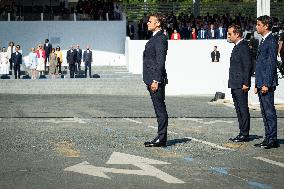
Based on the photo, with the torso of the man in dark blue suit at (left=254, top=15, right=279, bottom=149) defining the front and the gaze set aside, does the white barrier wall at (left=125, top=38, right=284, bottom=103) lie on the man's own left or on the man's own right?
on the man's own right

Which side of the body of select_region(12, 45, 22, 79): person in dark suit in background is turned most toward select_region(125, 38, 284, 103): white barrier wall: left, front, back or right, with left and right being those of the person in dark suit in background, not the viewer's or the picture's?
left

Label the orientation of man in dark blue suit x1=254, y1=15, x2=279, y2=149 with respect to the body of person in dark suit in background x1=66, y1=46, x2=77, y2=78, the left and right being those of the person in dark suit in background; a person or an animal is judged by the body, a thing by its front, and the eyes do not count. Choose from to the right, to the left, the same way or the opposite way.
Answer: to the right

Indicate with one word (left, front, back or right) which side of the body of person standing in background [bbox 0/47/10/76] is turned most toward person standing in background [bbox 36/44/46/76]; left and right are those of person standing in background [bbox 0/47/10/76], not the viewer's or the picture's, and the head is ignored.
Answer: left

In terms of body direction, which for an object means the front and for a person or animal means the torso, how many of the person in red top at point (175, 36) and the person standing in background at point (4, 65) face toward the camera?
2

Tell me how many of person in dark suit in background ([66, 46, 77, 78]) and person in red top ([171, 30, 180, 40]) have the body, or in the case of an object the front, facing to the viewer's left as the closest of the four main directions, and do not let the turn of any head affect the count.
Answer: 0

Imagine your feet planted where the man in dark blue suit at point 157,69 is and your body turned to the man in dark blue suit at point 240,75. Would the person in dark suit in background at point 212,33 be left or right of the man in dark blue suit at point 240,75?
left

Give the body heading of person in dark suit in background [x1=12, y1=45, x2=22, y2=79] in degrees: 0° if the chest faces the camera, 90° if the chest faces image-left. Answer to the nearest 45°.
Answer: approximately 0°

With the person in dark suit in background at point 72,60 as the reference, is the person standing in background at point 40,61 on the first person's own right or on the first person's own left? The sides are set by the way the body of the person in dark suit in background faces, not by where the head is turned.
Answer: on the first person's own right

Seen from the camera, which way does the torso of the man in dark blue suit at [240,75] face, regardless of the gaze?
to the viewer's left

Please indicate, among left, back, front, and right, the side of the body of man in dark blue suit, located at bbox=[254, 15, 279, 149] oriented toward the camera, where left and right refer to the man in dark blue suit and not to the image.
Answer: left

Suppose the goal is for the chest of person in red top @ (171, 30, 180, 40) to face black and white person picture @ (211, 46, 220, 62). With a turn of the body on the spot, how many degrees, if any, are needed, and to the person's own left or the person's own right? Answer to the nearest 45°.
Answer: approximately 45° to the person's own left
